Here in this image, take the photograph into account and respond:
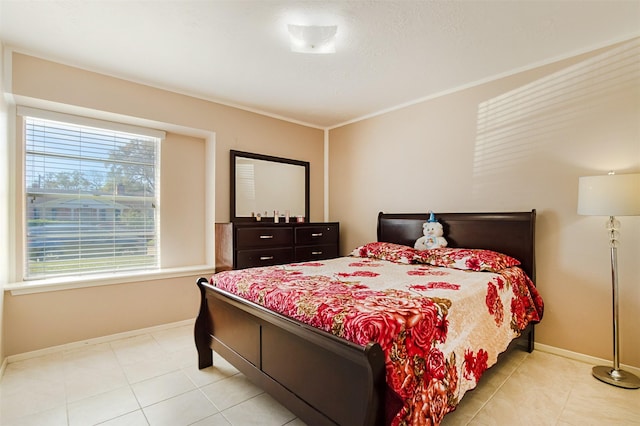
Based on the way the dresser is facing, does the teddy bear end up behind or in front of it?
in front

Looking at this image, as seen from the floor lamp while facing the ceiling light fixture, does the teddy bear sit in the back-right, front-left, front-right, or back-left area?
front-right

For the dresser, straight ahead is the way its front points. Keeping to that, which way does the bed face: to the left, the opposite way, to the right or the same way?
to the right

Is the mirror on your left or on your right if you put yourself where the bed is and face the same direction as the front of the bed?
on your right

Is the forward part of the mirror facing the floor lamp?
yes

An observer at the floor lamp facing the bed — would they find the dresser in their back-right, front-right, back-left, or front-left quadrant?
front-right

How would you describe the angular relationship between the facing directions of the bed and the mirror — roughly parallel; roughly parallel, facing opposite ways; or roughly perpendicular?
roughly perpendicular

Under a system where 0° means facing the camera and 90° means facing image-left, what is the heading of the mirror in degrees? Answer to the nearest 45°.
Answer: approximately 315°

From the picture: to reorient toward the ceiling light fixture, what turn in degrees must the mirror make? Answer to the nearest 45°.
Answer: approximately 45° to its right

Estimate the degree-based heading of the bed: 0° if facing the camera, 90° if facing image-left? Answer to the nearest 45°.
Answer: approximately 45°

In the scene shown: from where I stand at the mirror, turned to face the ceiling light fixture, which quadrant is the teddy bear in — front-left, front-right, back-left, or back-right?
front-left
